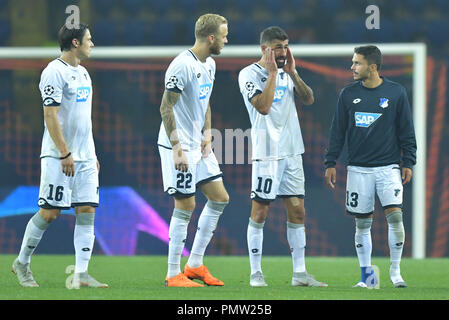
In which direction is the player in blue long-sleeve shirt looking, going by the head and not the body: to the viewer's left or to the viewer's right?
to the viewer's left

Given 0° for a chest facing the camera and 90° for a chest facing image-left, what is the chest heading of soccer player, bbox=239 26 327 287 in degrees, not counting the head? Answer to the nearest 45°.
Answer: approximately 315°

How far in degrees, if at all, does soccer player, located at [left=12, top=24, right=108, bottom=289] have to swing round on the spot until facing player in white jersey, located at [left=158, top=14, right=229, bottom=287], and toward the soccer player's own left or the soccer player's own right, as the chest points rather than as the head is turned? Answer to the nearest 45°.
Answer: approximately 45° to the soccer player's own left

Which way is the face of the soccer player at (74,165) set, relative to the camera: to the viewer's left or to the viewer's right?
to the viewer's right

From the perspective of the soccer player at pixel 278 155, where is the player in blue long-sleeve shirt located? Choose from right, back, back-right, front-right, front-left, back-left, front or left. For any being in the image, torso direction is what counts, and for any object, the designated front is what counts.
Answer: front-left

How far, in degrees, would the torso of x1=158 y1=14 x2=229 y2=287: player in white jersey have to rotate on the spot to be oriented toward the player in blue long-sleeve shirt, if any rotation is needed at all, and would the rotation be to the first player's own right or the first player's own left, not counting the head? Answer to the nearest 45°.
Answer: approximately 45° to the first player's own left

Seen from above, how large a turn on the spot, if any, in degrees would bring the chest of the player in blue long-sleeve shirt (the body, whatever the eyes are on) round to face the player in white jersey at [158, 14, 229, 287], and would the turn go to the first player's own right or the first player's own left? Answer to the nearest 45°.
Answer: approximately 90° to the first player's own right

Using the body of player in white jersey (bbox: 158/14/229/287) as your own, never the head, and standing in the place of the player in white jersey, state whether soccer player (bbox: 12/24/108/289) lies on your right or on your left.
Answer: on your right

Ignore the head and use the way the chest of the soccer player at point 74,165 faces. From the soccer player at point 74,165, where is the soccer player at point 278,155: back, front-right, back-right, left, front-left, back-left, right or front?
front-left
